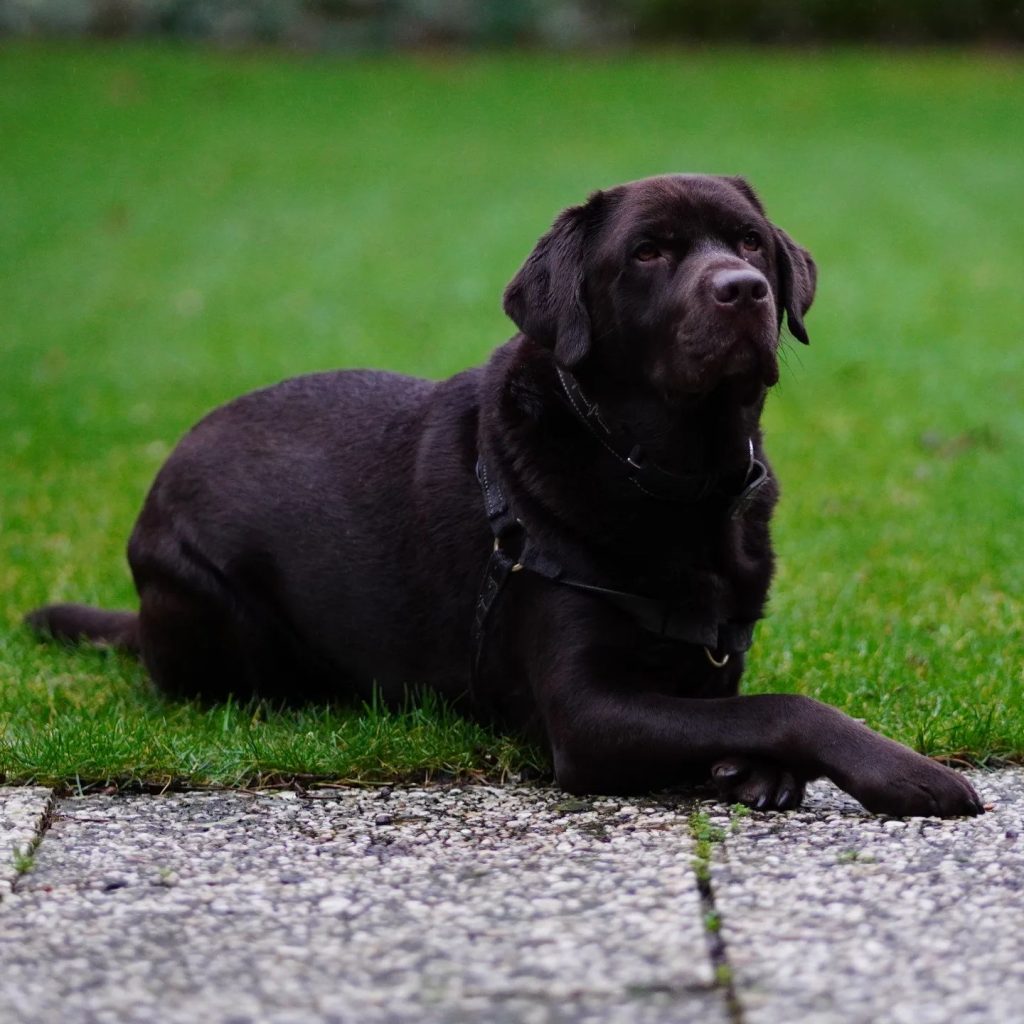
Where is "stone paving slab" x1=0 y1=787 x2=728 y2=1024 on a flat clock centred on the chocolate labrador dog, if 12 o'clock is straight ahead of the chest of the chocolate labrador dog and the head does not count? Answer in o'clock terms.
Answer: The stone paving slab is roughly at 2 o'clock from the chocolate labrador dog.

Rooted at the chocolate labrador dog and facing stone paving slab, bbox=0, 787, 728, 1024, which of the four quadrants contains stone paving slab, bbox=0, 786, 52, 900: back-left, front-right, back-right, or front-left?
front-right

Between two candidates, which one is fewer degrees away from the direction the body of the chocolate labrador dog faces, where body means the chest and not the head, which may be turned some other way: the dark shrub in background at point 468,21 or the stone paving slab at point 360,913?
the stone paving slab

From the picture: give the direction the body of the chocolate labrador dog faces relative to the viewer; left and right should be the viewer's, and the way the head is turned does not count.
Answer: facing the viewer and to the right of the viewer

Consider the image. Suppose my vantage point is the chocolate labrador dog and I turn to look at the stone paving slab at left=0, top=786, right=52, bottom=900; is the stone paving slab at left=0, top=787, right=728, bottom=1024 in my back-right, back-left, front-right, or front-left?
front-left

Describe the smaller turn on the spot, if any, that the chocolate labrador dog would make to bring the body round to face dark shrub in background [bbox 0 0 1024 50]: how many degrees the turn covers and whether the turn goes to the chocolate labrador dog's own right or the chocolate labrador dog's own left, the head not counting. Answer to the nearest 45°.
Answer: approximately 135° to the chocolate labrador dog's own left
